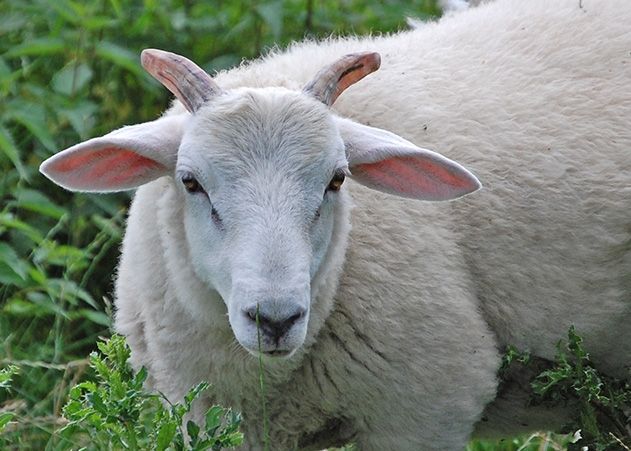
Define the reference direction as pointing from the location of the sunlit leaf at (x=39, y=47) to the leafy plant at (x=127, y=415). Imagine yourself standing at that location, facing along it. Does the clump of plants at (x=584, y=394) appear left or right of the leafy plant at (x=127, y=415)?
left

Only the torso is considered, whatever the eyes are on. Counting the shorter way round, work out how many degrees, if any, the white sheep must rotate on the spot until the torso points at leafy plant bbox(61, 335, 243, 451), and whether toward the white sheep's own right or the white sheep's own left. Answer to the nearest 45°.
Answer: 0° — it already faces it

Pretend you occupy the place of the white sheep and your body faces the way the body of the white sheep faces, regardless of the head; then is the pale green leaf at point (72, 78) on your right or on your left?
on your right

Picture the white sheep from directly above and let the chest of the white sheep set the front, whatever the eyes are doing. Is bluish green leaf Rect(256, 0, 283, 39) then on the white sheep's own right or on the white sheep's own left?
on the white sheep's own right

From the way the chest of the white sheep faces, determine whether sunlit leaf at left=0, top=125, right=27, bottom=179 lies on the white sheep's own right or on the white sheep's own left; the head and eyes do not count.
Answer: on the white sheep's own right

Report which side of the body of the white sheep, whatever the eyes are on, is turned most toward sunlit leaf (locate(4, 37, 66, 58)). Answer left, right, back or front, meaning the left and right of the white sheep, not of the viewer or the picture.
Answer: right

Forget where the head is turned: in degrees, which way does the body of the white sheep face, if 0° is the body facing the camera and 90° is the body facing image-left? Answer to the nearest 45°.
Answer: approximately 45°
